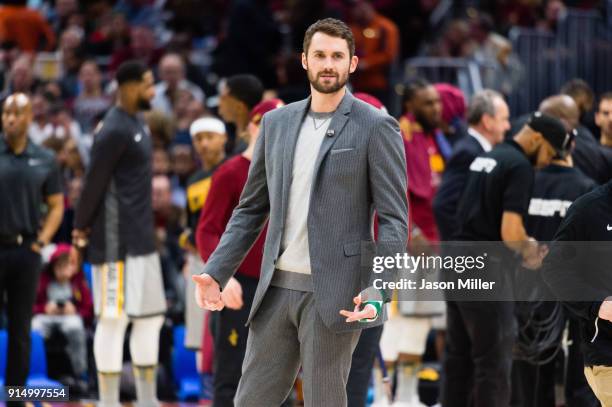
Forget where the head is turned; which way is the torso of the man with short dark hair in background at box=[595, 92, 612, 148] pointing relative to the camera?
toward the camera

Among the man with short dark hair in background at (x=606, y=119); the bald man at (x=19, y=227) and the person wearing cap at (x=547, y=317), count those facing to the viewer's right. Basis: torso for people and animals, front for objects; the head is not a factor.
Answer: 0

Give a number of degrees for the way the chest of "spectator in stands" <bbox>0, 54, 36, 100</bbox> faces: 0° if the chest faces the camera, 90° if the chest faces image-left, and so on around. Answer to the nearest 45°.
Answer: approximately 0°

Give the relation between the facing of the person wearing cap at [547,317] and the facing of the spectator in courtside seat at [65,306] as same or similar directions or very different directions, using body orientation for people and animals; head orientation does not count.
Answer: very different directions

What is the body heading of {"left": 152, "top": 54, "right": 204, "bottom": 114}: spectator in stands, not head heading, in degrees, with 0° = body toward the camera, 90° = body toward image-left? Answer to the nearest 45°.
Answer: approximately 0°

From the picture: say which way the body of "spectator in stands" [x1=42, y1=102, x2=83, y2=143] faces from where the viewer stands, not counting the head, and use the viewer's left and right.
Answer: facing the viewer

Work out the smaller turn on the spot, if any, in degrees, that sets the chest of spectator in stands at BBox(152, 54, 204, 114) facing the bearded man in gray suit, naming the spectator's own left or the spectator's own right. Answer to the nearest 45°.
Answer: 0° — they already face them

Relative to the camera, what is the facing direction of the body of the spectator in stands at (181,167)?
toward the camera

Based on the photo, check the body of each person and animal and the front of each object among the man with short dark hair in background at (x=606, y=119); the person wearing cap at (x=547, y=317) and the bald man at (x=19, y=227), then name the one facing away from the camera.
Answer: the person wearing cap

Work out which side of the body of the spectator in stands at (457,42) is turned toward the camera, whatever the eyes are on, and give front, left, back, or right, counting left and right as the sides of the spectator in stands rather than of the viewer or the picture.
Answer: front

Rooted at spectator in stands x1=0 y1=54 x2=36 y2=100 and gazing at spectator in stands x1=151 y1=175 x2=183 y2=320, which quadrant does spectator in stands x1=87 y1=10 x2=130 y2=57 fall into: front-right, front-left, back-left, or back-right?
back-left
